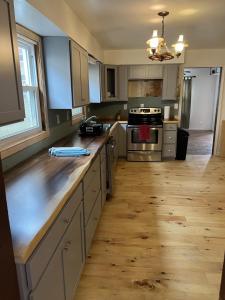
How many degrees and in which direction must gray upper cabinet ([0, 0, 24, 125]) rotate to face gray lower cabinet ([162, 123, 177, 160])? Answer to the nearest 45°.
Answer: approximately 90° to its left

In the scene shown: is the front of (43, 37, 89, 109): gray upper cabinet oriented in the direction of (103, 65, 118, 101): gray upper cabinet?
no

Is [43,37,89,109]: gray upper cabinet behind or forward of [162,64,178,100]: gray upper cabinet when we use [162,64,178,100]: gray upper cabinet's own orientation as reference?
forward

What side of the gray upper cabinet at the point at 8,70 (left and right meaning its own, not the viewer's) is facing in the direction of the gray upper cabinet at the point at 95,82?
left

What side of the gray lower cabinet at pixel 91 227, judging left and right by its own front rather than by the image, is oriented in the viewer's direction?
right

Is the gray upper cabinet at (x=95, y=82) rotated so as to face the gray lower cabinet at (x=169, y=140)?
yes

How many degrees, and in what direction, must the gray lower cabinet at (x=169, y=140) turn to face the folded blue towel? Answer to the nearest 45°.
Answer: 0° — it already faces it

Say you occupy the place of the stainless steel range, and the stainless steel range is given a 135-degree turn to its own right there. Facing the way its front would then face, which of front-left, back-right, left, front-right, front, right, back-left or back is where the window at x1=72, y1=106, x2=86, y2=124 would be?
left

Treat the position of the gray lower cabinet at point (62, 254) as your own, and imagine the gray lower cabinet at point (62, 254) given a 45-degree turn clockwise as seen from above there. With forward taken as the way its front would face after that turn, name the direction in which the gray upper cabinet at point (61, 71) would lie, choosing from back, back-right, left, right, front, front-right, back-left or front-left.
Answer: back-left

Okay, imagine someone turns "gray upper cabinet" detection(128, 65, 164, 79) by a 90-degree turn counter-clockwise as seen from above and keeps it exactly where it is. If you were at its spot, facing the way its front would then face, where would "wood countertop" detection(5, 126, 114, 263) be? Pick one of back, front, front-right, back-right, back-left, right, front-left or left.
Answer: right

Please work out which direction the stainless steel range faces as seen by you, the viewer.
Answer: facing the viewer

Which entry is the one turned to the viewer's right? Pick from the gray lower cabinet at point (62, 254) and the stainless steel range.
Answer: the gray lower cabinet

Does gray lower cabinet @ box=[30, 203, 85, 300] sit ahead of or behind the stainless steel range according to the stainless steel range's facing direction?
ahead

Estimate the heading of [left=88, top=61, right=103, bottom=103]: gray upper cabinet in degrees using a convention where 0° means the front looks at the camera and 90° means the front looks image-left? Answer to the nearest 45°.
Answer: approximately 270°

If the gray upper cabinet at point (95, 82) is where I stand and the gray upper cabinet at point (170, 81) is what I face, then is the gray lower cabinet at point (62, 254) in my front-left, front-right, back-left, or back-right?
back-right

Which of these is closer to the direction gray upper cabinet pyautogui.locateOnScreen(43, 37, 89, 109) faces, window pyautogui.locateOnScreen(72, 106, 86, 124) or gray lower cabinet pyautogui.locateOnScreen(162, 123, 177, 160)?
the gray lower cabinet

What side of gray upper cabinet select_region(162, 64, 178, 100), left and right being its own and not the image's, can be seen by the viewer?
front

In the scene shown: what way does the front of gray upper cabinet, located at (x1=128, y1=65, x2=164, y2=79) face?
toward the camera

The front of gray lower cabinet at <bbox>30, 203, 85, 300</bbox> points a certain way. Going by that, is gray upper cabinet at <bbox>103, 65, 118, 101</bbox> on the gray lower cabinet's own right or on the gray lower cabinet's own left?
on the gray lower cabinet's own left

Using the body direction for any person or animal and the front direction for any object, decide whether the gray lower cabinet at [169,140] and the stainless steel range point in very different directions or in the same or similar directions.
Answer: same or similar directions
